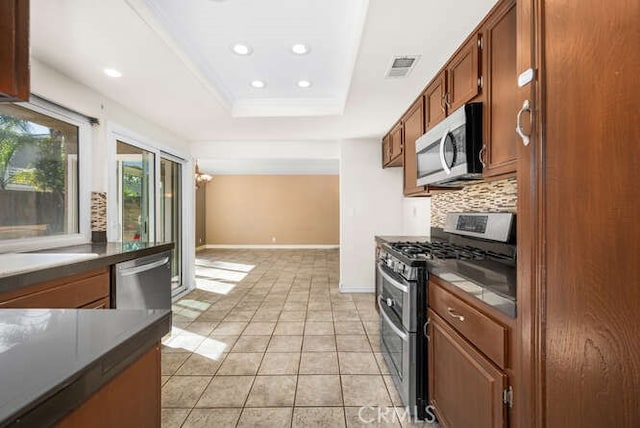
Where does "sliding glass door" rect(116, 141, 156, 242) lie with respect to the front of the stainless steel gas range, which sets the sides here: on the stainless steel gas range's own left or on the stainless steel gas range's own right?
on the stainless steel gas range's own right

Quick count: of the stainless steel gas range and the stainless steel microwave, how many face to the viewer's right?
0

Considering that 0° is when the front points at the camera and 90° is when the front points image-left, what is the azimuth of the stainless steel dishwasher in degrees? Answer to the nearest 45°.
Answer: approximately 315°

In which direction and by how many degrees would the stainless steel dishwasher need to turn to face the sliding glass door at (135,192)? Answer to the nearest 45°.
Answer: approximately 135° to its left

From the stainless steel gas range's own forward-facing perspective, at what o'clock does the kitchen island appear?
The kitchen island is roughly at 11 o'clock from the stainless steel gas range.

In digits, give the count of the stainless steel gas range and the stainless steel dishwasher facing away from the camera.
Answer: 0

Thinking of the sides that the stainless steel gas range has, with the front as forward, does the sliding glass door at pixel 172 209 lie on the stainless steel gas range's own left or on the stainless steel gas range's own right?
on the stainless steel gas range's own right

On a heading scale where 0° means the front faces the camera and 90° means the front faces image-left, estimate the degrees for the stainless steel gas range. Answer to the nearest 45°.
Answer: approximately 45°

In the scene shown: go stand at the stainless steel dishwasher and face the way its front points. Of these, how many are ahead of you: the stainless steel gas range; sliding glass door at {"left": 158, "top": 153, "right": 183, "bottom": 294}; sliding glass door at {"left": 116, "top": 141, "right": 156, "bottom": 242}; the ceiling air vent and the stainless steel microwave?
3

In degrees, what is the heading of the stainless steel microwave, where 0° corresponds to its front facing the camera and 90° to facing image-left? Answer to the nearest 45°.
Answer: approximately 45°

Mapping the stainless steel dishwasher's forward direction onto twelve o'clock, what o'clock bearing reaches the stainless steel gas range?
The stainless steel gas range is roughly at 12 o'clock from the stainless steel dishwasher.

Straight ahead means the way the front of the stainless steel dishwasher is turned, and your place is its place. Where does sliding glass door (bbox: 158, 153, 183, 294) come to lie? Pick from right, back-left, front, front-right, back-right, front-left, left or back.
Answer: back-left
